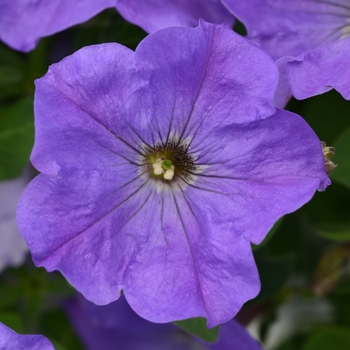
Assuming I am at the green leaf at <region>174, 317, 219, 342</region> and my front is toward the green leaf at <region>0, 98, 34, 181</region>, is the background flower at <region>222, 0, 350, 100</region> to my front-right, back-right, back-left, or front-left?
front-right

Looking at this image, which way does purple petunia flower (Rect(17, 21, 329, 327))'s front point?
toward the camera
